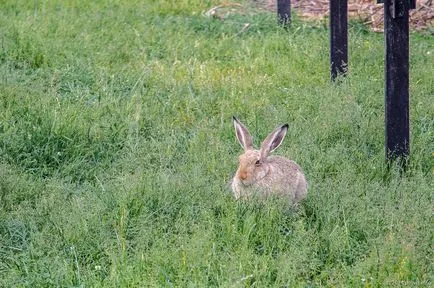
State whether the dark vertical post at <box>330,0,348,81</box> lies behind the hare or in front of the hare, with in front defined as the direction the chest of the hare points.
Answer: behind

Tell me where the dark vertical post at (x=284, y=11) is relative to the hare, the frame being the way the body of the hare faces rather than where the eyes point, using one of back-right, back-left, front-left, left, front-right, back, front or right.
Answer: back-right

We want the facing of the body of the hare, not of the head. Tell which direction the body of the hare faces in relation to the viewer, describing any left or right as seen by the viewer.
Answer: facing the viewer and to the left of the viewer

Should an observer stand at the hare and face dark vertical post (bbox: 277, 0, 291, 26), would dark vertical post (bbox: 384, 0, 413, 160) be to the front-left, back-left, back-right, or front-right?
front-right

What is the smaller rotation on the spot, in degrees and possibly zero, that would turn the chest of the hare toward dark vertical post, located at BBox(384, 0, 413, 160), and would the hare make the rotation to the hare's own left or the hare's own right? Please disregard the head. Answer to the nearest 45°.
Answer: approximately 180°
